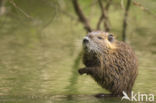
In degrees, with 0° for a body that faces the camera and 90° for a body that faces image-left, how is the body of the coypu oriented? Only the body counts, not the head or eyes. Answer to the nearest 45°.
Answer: approximately 90°
